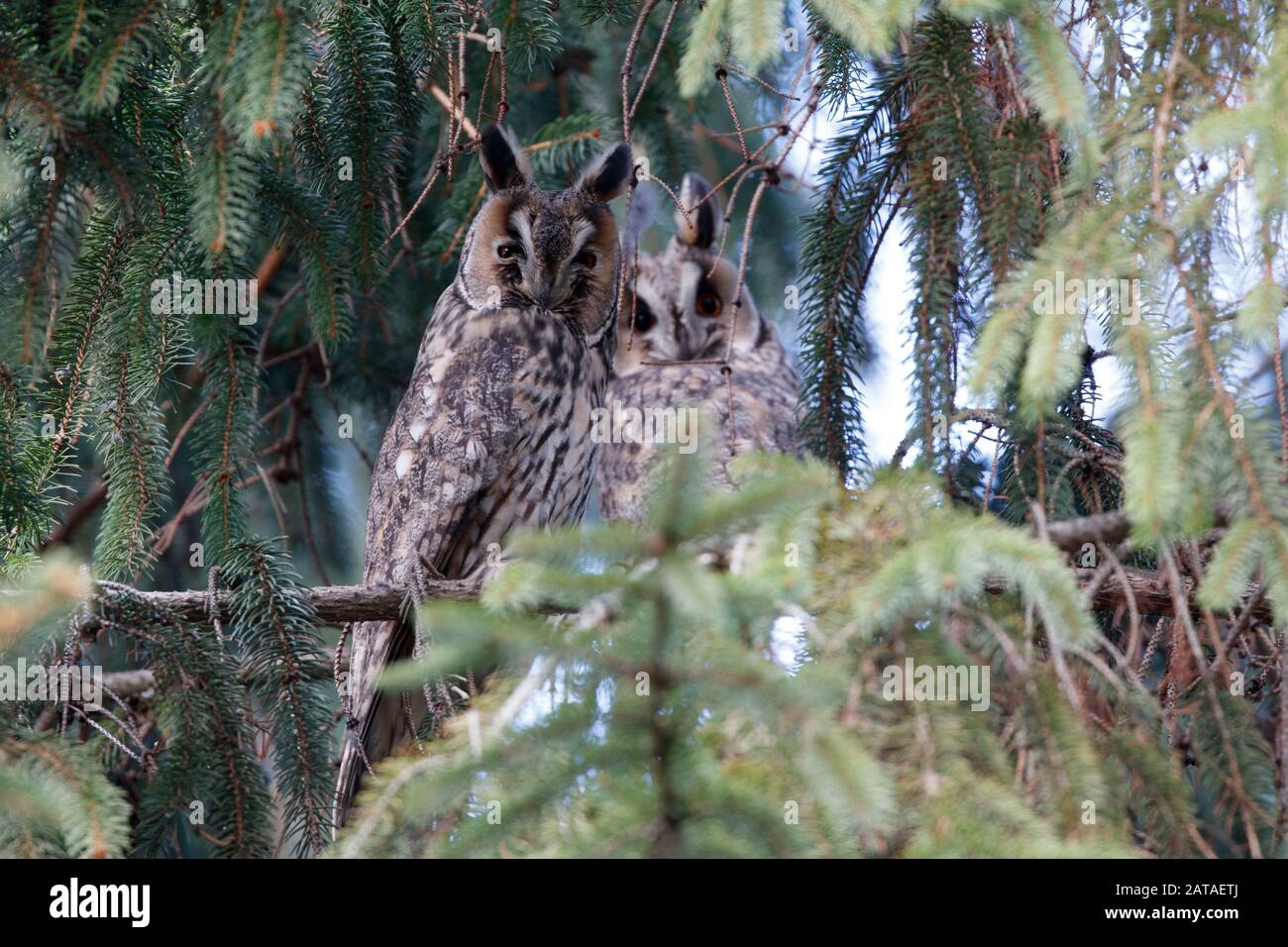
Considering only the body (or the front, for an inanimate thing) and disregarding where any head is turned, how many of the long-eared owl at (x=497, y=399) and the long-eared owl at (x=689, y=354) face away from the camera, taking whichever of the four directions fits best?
0

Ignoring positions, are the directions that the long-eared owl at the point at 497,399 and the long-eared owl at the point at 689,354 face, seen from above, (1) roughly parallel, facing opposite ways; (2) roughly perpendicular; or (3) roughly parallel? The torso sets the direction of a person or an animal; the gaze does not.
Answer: roughly perpendicular

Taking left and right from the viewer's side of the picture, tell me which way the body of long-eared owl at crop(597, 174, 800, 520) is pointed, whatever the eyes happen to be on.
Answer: facing the viewer and to the left of the viewer

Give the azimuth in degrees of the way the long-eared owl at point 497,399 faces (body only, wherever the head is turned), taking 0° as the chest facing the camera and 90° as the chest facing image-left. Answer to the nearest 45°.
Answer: approximately 315°

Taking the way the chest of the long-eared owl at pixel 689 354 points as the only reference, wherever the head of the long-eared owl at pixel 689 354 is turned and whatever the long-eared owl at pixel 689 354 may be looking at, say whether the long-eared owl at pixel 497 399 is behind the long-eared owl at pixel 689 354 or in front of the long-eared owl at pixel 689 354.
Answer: in front
